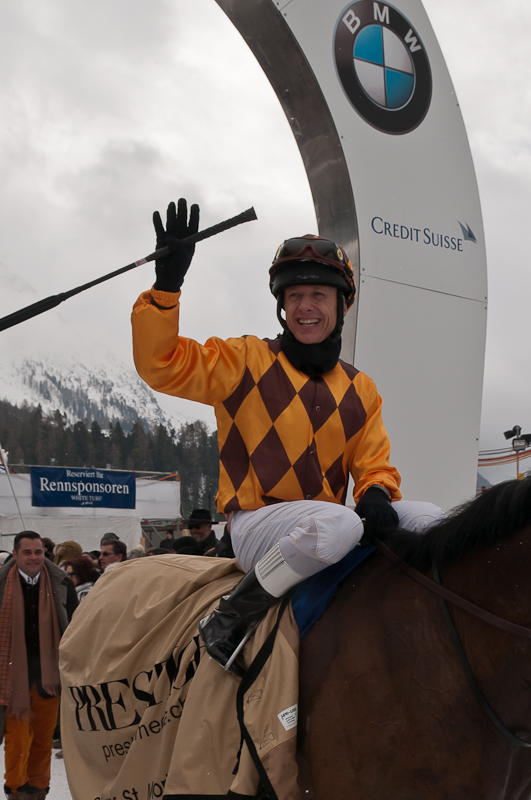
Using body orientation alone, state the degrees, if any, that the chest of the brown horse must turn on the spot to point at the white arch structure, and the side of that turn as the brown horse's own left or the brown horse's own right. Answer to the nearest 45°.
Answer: approximately 90° to the brown horse's own left

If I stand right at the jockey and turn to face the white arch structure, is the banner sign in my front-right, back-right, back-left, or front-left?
front-left

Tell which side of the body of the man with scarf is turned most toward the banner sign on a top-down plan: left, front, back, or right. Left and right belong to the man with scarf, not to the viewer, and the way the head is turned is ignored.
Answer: back

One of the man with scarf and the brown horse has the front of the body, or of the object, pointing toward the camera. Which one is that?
the man with scarf

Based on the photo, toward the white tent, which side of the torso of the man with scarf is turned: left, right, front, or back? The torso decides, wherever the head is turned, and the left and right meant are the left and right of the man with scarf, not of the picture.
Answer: back

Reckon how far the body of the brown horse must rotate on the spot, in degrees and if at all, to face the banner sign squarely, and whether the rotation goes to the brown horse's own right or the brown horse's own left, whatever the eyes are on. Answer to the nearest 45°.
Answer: approximately 135° to the brown horse's own left

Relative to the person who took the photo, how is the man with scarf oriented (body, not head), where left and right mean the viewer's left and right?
facing the viewer

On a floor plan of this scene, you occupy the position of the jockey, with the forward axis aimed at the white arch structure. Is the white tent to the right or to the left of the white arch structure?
left

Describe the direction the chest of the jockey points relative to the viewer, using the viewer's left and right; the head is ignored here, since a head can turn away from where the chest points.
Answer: facing the viewer and to the right of the viewer

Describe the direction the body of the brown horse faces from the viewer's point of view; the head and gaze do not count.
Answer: to the viewer's right

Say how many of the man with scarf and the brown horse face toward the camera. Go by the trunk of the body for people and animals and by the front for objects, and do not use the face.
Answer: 1
